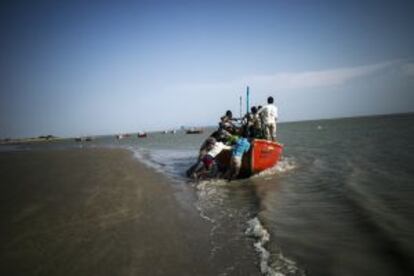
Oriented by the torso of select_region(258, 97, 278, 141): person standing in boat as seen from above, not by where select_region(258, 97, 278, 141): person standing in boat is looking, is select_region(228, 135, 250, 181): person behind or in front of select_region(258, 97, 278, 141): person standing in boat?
behind

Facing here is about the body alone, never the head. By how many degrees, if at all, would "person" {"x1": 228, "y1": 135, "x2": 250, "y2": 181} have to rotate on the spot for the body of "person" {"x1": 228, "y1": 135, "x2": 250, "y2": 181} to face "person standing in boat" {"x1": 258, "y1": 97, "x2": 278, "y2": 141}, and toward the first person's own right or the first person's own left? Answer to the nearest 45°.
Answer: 0° — they already face them

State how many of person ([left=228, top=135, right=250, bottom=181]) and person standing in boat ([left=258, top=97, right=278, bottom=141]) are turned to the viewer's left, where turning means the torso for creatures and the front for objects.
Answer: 0

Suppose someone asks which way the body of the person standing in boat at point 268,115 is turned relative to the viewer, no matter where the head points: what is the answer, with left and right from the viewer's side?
facing away from the viewer

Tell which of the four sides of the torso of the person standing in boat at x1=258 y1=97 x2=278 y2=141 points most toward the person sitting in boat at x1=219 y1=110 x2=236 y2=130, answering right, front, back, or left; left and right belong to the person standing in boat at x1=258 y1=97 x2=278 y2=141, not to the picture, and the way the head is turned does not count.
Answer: left

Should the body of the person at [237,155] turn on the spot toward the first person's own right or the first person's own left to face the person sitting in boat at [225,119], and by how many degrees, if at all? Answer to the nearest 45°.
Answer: approximately 45° to the first person's own left

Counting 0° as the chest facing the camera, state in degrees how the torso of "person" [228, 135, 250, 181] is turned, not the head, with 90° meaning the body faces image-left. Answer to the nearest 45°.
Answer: approximately 225°

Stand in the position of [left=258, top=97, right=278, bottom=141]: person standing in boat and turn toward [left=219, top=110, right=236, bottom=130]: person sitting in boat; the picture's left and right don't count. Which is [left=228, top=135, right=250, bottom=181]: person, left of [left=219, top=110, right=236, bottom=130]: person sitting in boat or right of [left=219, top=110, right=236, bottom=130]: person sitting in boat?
left

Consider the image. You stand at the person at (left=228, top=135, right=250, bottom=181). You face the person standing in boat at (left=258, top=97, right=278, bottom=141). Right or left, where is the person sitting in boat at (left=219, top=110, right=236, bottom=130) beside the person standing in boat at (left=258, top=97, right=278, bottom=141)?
left
